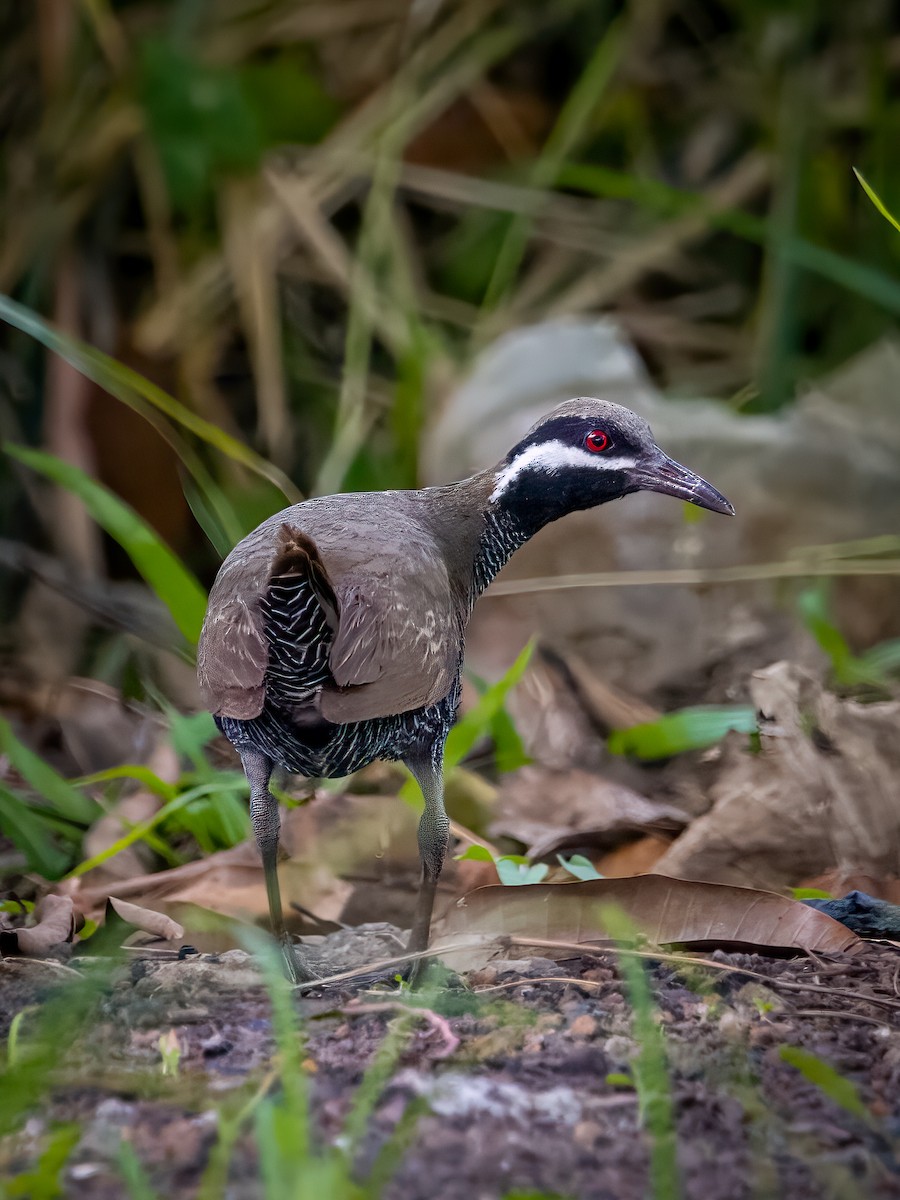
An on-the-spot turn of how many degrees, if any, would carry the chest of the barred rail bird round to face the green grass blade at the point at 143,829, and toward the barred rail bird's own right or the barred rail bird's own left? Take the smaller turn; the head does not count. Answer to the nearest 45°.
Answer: approximately 90° to the barred rail bird's own left

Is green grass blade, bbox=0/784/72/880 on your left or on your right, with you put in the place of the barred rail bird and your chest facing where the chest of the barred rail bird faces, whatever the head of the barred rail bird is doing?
on your left

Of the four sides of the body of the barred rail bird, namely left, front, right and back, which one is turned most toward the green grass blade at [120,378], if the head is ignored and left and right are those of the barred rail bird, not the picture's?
left

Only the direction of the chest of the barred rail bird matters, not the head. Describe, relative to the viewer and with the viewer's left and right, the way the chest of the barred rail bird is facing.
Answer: facing away from the viewer and to the right of the viewer

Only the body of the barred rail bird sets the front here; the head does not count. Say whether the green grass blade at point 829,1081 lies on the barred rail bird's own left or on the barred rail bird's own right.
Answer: on the barred rail bird's own right

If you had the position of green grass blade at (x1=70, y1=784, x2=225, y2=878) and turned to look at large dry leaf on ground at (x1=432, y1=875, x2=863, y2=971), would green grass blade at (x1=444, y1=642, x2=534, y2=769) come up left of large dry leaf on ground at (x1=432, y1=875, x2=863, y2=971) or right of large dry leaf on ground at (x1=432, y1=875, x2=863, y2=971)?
left

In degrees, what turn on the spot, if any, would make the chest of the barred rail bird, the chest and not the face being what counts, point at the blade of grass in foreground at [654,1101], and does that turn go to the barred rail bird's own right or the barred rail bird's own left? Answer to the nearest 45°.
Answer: approximately 135° to the barred rail bird's own right

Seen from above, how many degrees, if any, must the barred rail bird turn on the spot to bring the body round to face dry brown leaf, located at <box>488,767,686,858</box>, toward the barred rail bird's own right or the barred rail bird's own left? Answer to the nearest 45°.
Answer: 0° — it already faces it

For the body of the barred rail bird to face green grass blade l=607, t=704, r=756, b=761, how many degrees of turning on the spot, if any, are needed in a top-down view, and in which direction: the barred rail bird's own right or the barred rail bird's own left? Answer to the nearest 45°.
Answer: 0° — it already faces it

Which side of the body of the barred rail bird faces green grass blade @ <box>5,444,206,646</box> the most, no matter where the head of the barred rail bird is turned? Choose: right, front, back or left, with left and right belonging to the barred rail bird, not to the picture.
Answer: left

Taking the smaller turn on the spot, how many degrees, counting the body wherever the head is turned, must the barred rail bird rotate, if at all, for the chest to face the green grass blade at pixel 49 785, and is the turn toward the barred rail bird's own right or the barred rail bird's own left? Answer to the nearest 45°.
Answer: approximately 90° to the barred rail bird's own left

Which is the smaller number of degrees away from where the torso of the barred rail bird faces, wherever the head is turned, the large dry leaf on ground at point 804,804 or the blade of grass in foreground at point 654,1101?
the large dry leaf on ground
